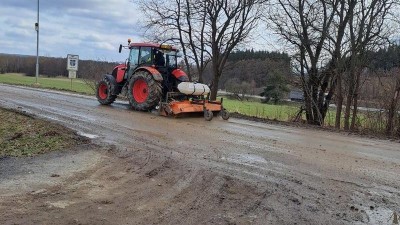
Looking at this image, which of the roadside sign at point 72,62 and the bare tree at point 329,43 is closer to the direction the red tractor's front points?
the roadside sign

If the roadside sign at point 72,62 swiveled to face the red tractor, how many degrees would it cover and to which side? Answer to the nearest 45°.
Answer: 0° — it already faces it

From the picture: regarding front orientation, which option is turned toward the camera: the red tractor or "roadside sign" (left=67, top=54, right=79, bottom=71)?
the roadside sign

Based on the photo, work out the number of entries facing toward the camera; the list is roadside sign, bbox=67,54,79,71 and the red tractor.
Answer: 1

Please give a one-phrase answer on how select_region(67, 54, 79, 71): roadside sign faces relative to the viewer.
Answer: facing the viewer

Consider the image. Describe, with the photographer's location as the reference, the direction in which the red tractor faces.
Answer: facing away from the viewer and to the left of the viewer

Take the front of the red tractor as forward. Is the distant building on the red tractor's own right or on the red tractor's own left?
on the red tractor's own right

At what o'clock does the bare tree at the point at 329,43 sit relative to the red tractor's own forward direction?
The bare tree is roughly at 4 o'clock from the red tractor.

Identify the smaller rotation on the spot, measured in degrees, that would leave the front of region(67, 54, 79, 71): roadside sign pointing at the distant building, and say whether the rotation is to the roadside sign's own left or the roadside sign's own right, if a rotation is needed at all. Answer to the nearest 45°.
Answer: approximately 135° to the roadside sign's own left

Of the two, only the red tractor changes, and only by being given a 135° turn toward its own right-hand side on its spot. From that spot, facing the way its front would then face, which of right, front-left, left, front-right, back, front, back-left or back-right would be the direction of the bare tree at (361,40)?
front

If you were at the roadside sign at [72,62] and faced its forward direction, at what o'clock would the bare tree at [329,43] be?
The bare tree is roughly at 11 o'clock from the roadside sign.

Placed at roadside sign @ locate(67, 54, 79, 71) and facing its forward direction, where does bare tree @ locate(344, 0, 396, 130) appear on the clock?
The bare tree is roughly at 11 o'clock from the roadside sign.
